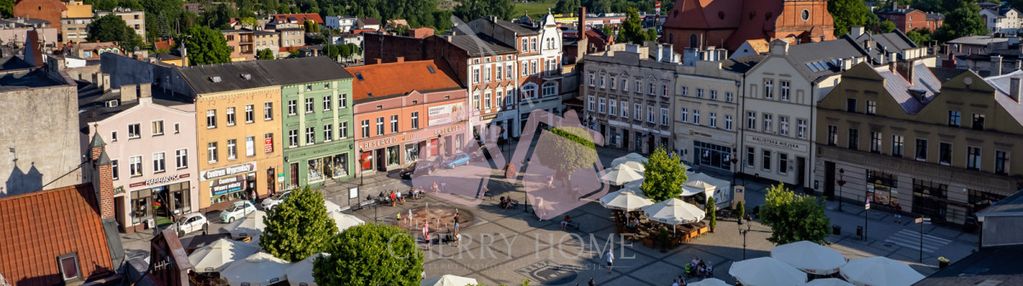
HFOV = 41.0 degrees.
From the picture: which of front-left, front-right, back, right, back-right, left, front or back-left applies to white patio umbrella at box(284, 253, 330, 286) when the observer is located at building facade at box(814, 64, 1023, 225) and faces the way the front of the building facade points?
front

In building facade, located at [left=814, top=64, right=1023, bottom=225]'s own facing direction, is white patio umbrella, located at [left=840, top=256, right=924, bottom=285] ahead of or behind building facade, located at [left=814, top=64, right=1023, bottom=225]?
ahead

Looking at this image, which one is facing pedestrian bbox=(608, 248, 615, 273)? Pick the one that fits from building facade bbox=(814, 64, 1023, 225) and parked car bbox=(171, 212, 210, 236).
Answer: the building facade

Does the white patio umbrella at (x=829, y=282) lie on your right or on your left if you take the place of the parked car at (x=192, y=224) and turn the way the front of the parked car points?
on your left

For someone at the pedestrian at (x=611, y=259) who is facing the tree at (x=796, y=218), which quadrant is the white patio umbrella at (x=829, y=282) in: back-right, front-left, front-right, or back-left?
front-right

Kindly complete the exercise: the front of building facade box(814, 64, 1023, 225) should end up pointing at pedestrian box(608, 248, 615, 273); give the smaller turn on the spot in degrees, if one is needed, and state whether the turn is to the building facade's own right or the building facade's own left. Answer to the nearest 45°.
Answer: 0° — it already faces them

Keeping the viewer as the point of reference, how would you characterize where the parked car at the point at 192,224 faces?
facing the viewer and to the left of the viewer

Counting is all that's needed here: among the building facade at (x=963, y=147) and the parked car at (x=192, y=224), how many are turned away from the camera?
0

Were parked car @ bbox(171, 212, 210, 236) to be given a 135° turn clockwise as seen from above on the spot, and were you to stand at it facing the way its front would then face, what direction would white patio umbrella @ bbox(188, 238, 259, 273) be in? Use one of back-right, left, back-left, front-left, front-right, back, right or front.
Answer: back

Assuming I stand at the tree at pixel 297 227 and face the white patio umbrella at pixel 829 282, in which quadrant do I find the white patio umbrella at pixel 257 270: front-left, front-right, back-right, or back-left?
back-right

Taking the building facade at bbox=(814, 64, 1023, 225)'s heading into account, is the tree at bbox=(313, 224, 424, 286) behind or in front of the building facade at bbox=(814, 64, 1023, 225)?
in front
